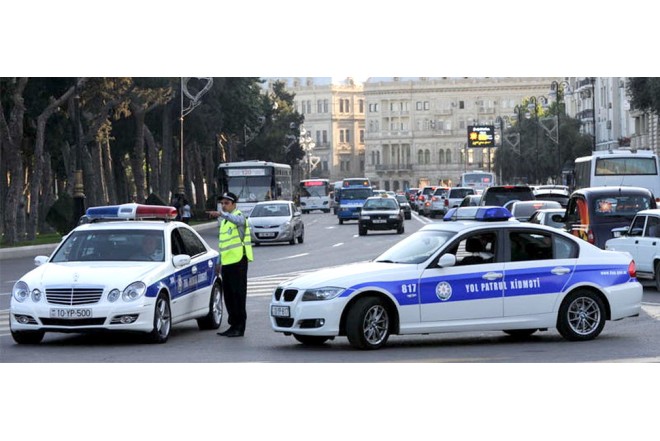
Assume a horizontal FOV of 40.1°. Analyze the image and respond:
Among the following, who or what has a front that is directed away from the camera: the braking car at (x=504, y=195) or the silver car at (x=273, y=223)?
the braking car

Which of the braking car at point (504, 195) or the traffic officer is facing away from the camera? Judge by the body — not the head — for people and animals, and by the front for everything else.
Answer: the braking car

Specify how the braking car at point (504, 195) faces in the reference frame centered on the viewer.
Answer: facing away from the viewer

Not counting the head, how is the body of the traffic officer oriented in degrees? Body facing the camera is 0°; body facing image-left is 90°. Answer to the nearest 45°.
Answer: approximately 45°

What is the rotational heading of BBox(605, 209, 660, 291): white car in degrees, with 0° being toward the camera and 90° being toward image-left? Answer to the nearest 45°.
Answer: approximately 135°

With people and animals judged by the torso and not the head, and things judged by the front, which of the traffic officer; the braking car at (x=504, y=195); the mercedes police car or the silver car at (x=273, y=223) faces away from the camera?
the braking car

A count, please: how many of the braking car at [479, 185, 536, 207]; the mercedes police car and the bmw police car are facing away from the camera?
1

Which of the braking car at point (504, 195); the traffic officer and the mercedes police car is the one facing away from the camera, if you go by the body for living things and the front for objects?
the braking car
